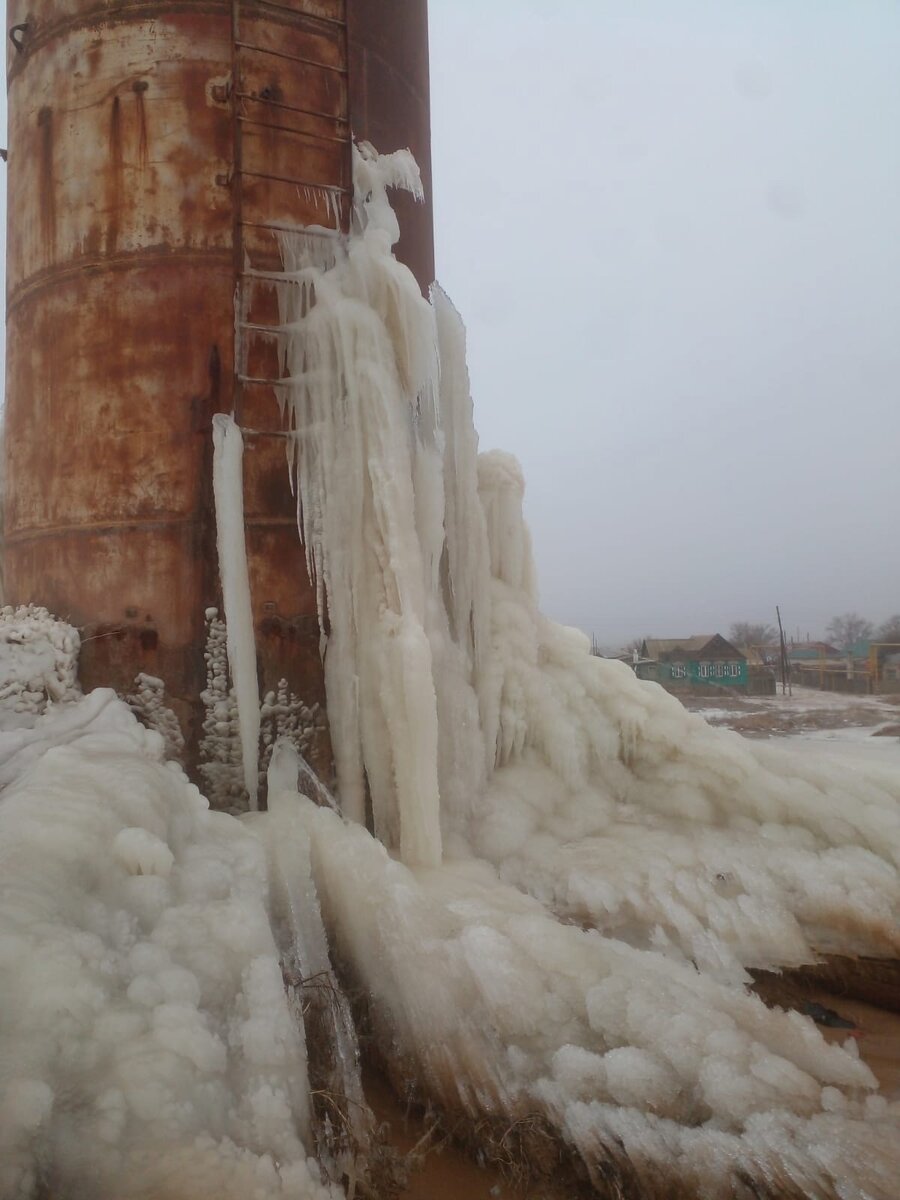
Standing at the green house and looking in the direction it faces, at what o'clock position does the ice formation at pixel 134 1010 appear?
The ice formation is roughly at 12 o'clock from the green house.

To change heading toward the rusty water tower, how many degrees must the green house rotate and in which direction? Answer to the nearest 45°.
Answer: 0° — it already faces it

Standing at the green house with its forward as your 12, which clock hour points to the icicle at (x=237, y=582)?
The icicle is roughly at 12 o'clock from the green house.

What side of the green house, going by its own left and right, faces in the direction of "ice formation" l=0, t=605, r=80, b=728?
front

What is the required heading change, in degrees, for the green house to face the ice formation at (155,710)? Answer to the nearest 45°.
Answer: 0° — it already faces it

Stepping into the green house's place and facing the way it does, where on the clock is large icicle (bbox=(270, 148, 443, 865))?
The large icicle is roughly at 12 o'clock from the green house.

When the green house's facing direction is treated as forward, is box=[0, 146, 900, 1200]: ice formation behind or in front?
in front

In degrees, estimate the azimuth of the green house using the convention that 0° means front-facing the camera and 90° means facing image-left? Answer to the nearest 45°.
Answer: approximately 0°
